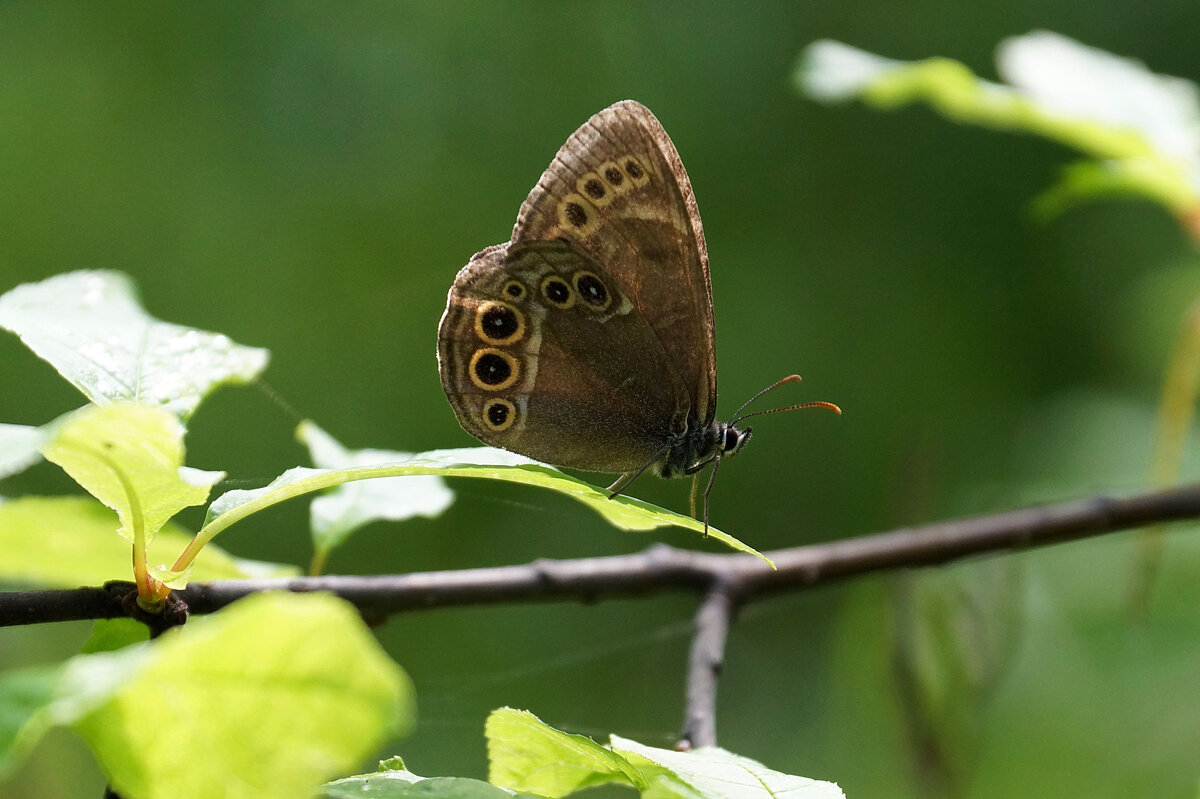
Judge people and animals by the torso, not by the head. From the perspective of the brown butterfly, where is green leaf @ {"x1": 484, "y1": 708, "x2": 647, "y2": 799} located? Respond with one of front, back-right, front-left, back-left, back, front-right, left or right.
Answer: right

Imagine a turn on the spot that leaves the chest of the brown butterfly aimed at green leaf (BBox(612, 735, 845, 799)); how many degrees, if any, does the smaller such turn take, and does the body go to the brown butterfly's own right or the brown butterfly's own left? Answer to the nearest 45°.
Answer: approximately 90° to the brown butterfly's own right

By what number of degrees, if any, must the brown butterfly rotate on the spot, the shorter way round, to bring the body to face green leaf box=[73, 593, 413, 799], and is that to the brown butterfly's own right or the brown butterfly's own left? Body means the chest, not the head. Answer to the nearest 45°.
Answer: approximately 90° to the brown butterfly's own right

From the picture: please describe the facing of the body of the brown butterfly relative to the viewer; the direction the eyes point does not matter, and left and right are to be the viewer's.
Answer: facing to the right of the viewer

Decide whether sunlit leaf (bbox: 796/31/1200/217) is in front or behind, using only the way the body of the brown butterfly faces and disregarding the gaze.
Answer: in front

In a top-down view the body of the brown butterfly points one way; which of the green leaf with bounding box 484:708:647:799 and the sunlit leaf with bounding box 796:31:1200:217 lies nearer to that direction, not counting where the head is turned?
the sunlit leaf
